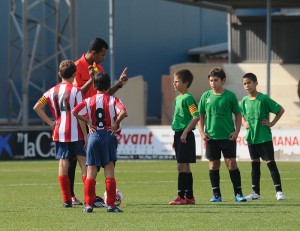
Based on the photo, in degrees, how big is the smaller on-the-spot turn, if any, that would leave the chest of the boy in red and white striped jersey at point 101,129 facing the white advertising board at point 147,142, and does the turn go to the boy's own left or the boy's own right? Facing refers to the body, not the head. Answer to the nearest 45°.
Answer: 0° — they already face it

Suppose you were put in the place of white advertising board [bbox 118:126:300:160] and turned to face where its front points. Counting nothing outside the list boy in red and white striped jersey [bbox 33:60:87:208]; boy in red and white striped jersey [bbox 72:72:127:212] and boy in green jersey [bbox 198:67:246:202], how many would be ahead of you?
3

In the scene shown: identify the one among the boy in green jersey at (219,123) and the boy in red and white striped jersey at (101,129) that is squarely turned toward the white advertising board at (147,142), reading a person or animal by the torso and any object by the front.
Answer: the boy in red and white striped jersey

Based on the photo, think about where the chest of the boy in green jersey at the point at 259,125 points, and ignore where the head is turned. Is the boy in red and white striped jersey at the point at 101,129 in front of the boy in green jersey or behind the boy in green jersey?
in front

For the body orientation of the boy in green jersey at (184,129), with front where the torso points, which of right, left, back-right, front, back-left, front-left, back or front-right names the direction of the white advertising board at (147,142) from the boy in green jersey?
right

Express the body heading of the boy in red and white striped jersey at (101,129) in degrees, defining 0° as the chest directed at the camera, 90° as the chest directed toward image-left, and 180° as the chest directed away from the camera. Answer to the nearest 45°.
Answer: approximately 180°

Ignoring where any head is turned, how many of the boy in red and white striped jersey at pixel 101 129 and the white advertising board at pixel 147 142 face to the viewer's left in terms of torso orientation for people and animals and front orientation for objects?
0

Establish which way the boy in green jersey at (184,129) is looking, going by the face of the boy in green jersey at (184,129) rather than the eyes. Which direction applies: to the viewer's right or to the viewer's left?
to the viewer's left

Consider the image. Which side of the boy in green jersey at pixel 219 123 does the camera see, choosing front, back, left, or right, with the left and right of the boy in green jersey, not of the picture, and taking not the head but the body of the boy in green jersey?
front

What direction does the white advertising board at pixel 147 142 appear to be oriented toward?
toward the camera

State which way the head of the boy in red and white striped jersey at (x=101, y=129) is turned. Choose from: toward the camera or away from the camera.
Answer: away from the camera

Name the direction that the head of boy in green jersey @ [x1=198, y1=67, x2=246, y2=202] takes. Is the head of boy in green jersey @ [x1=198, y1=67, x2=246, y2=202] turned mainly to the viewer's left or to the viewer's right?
to the viewer's left
